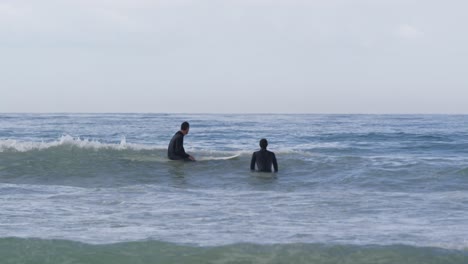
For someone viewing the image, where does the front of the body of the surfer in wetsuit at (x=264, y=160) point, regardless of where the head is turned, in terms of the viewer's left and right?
facing away from the viewer
